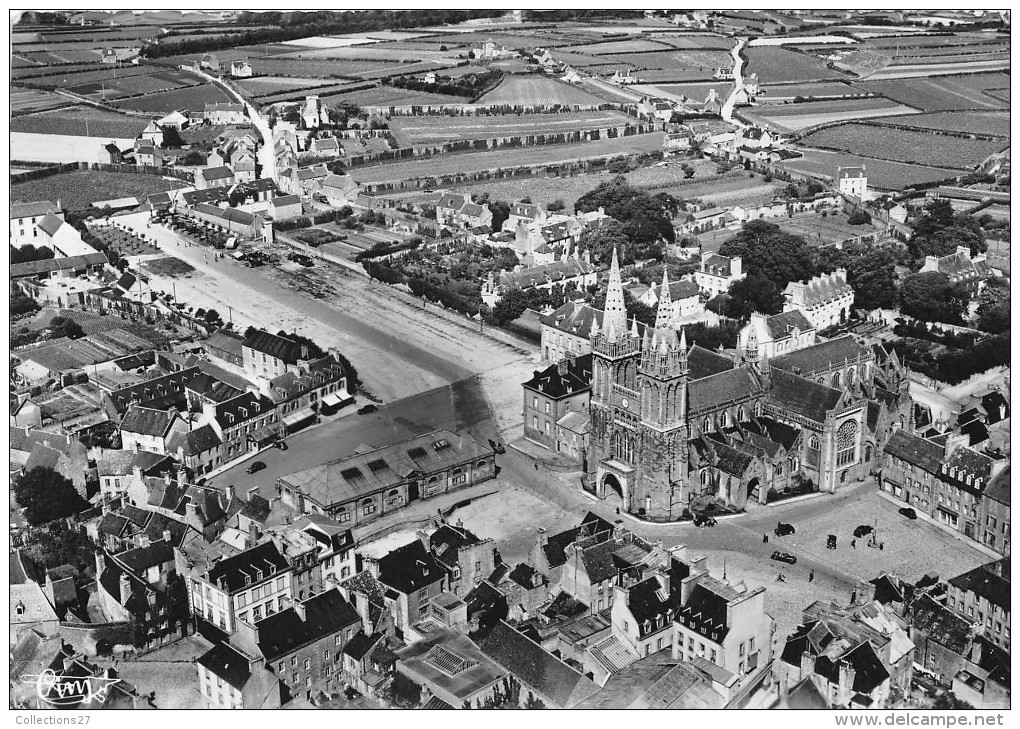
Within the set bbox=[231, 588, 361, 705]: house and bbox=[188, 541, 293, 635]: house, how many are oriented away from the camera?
0

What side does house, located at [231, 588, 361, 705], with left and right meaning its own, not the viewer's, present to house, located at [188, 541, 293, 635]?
back

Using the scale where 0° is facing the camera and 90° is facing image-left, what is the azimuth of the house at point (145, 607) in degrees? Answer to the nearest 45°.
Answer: approximately 315°
